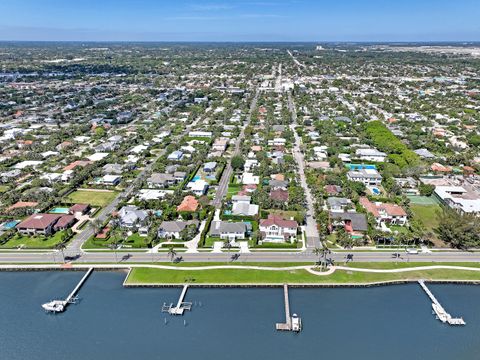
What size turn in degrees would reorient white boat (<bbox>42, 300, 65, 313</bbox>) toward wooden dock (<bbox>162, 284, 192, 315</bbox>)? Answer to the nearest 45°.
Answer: approximately 135° to its left

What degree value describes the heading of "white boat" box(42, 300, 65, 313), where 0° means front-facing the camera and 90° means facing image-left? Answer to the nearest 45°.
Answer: approximately 90°

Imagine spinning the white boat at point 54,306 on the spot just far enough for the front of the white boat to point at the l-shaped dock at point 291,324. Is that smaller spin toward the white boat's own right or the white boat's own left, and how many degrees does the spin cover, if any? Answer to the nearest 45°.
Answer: approximately 135° to the white boat's own left

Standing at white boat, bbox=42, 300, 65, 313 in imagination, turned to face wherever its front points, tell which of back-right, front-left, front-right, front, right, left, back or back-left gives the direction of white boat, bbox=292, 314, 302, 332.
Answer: back-left
